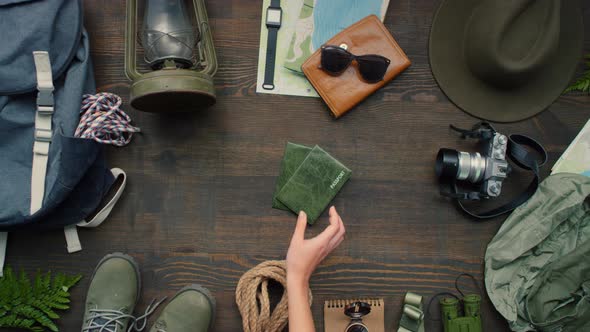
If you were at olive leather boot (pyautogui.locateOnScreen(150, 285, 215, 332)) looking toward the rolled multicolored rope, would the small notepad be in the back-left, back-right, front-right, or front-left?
back-right

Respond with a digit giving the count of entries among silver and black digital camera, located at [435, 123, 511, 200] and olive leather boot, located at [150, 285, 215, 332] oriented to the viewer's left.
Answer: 1

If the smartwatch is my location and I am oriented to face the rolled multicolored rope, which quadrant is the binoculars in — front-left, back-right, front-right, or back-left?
back-left

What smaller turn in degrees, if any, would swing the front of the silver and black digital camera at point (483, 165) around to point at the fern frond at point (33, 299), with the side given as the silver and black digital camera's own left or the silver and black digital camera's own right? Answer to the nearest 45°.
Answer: approximately 45° to the silver and black digital camera's own left

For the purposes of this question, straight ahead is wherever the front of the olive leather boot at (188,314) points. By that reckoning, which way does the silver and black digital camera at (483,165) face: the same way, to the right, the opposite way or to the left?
to the left

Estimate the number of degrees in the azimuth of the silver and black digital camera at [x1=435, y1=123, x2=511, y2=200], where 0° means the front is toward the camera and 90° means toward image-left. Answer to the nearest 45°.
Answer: approximately 90°

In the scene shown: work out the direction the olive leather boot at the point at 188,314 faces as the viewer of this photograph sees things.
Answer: facing away from the viewer and to the right of the viewer
